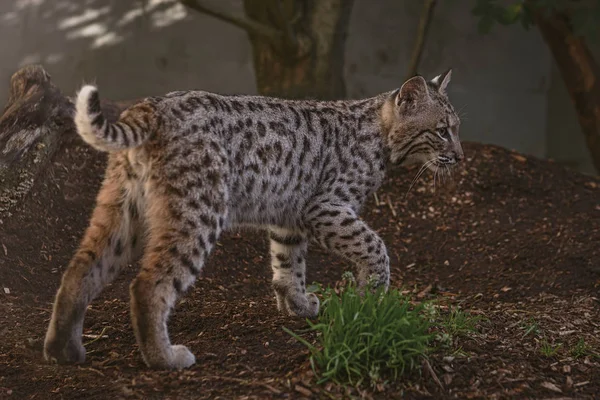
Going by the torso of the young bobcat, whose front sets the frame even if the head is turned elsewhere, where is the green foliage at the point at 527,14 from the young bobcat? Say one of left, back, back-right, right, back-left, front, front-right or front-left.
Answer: front

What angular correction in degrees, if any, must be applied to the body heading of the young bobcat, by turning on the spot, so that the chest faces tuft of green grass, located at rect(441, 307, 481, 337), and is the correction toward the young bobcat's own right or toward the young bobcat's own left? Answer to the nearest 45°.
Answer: approximately 45° to the young bobcat's own right

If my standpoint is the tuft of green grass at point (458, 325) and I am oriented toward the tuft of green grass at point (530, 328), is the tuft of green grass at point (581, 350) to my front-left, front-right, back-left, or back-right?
front-right

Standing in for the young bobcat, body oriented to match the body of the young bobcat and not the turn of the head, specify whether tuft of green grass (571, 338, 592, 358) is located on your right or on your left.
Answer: on your right

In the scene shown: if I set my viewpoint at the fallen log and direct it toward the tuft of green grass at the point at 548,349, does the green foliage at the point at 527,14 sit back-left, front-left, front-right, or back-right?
front-left

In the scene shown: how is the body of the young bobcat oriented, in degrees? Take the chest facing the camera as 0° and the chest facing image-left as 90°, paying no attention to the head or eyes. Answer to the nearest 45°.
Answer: approximately 225°

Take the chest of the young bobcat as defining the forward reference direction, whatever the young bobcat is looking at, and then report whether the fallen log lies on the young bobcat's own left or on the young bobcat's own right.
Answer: on the young bobcat's own left

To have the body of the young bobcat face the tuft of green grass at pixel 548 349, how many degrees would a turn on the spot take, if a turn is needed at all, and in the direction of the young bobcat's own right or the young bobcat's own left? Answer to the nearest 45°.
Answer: approximately 45° to the young bobcat's own right

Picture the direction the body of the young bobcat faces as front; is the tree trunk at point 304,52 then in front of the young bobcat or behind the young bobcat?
in front

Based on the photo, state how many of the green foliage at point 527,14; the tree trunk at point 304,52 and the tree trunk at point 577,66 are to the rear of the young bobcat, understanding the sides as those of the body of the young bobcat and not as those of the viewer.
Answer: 0

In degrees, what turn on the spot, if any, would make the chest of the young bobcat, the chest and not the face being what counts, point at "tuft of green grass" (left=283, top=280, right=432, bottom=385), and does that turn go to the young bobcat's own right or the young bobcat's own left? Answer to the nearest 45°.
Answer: approximately 90° to the young bobcat's own right
